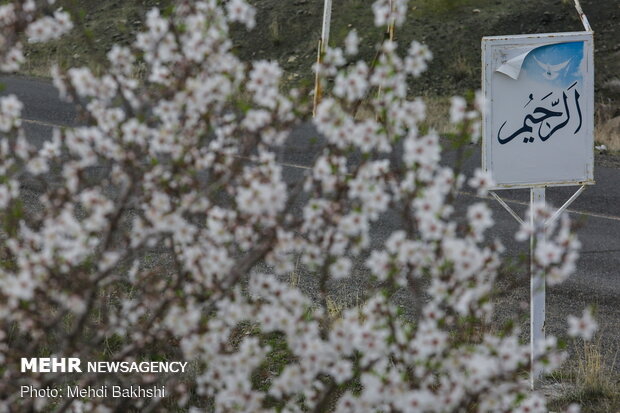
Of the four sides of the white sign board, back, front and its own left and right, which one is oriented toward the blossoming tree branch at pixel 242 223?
front

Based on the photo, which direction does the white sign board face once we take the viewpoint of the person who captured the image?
facing the viewer
